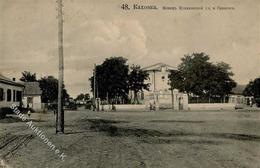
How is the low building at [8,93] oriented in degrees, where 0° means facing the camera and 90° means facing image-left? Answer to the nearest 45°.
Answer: approximately 315°
